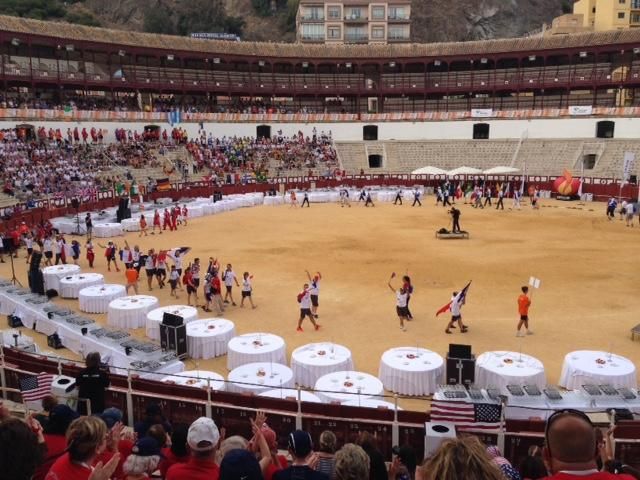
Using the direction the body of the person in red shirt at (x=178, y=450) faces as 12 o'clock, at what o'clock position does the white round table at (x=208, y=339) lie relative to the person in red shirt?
The white round table is roughly at 12 o'clock from the person in red shirt.

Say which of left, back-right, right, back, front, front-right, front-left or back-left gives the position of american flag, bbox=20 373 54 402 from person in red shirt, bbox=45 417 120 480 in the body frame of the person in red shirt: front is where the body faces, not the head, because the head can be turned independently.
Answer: front-left

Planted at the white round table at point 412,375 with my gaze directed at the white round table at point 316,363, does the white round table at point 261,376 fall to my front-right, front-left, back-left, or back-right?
front-left

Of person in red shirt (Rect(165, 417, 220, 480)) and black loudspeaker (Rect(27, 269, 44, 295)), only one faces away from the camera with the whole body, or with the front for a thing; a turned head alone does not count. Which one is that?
the person in red shirt

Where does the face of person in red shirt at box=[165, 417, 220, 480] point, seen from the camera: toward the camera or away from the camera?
away from the camera

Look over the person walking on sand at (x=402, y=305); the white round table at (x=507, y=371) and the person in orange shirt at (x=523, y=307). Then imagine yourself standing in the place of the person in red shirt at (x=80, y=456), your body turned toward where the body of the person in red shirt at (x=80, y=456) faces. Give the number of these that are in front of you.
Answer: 3

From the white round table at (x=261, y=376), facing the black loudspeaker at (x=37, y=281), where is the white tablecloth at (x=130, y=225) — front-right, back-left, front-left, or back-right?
front-right

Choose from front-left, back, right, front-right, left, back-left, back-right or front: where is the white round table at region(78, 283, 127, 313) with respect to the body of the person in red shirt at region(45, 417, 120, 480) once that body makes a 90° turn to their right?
back-left

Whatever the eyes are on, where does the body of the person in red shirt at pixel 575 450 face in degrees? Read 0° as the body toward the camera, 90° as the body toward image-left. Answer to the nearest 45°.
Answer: approximately 180°

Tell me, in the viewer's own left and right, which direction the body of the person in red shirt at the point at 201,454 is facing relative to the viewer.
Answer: facing away from the viewer

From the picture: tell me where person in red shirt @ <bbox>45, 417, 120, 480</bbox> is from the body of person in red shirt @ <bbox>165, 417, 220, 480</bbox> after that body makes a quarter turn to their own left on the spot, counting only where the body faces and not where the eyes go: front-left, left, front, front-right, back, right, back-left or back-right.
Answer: front

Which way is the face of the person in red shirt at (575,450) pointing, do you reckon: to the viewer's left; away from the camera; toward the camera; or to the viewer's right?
away from the camera

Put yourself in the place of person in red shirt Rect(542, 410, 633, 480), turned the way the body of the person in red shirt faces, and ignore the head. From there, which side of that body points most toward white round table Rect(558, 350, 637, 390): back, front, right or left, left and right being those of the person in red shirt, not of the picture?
front

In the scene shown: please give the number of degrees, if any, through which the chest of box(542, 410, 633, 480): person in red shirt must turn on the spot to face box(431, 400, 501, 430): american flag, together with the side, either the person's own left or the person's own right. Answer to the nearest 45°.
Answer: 0° — they already face it

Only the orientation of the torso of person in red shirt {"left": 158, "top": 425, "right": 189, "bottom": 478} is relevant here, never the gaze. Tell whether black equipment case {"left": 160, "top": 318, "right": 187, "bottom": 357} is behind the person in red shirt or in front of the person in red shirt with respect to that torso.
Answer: in front
